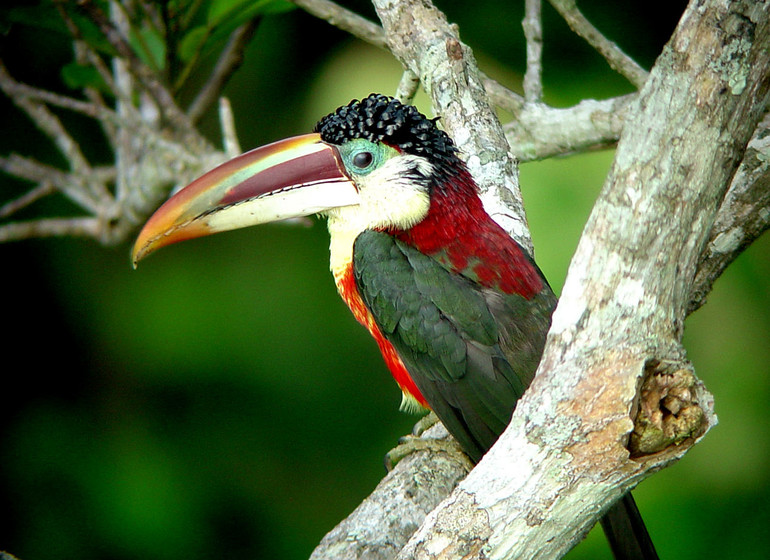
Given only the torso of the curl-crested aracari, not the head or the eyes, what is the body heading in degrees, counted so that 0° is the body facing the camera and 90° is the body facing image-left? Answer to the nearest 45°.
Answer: approximately 90°

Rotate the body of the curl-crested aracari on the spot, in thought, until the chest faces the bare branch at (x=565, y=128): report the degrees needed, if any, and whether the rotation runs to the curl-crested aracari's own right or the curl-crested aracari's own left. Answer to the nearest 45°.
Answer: approximately 135° to the curl-crested aracari's own right

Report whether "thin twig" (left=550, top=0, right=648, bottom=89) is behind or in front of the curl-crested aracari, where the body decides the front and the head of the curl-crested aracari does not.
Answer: behind

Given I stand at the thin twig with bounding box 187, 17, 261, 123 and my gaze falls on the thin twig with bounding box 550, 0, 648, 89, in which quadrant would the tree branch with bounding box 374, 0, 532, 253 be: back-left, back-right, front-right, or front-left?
front-right

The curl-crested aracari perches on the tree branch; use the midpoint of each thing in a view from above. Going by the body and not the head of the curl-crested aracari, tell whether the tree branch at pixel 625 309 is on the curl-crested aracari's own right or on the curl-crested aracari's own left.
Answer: on the curl-crested aracari's own left
